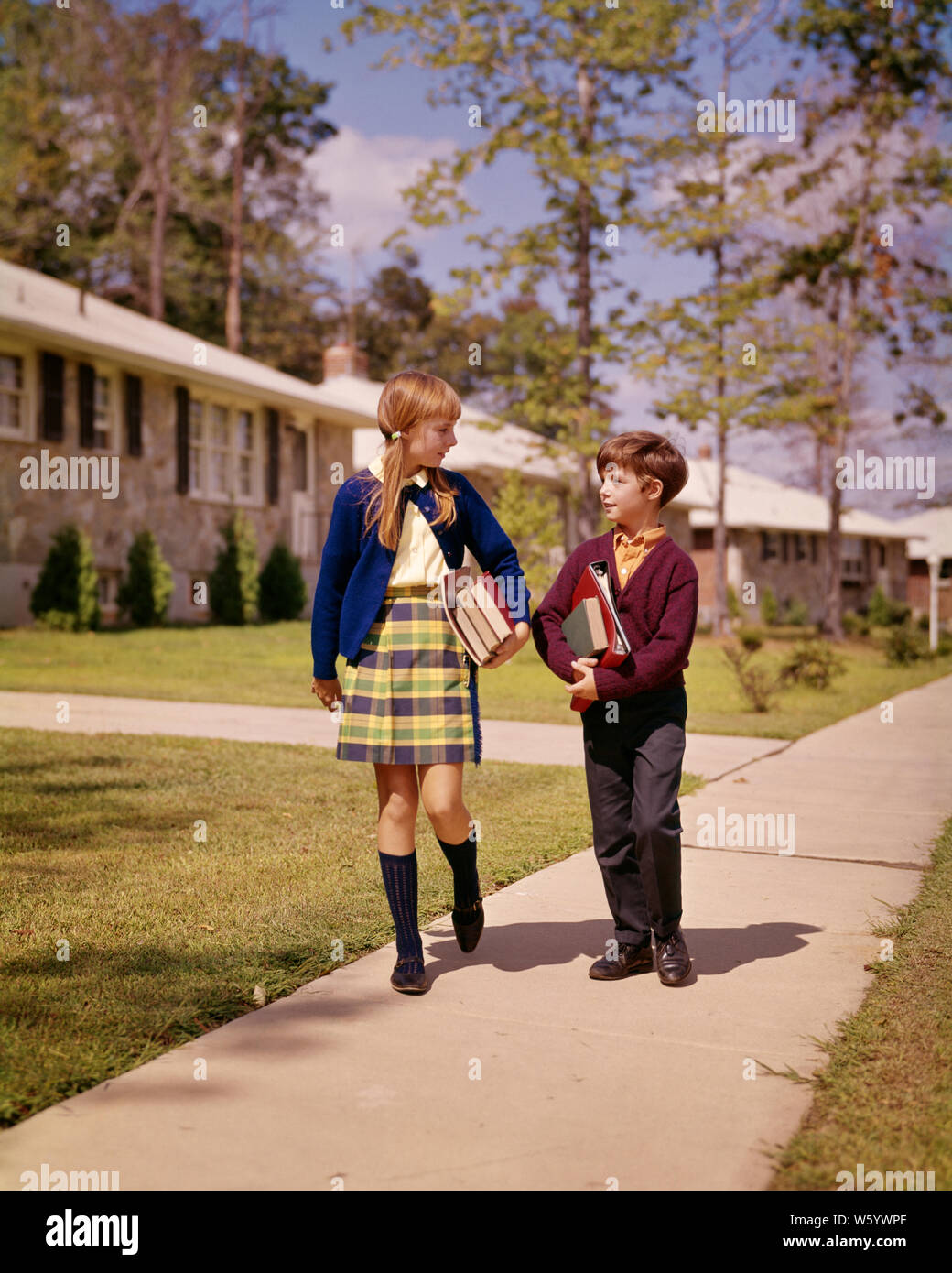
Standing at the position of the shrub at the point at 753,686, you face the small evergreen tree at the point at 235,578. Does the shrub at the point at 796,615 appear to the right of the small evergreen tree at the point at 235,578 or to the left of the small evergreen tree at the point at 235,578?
right

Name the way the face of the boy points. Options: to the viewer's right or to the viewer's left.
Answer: to the viewer's left

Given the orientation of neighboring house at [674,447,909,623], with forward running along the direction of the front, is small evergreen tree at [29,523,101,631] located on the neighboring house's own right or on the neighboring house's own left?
on the neighboring house's own right

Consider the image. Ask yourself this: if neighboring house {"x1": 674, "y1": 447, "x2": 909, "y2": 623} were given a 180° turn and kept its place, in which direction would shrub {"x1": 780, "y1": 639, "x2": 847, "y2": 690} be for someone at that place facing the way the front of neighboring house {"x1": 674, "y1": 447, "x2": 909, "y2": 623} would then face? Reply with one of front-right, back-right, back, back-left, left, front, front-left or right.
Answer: back-left

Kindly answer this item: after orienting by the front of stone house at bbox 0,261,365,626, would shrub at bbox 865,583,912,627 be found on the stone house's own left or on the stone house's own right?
on the stone house's own left

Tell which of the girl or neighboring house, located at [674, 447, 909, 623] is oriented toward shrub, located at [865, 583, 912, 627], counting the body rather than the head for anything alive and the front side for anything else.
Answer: the neighboring house

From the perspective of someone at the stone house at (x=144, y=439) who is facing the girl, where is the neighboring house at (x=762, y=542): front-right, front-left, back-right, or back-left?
back-left

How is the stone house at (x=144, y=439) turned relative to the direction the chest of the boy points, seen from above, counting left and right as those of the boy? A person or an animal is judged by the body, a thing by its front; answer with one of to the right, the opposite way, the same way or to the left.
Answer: to the left

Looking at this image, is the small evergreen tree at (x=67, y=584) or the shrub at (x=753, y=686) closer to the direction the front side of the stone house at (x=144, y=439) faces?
the shrub

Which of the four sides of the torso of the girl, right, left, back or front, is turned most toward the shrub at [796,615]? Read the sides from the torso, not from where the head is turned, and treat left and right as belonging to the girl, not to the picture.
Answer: back

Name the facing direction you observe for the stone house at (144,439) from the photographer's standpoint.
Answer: facing the viewer and to the right of the viewer

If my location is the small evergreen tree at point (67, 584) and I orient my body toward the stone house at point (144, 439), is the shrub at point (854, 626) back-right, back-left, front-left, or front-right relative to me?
front-right

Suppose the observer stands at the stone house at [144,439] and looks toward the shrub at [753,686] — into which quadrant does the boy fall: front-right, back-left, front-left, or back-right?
front-right

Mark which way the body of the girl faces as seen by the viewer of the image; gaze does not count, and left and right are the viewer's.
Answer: facing the viewer

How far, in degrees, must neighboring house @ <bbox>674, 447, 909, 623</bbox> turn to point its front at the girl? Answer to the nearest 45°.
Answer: approximately 45° to its right

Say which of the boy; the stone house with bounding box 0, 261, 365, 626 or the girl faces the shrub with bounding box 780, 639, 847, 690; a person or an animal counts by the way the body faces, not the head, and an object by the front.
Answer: the stone house

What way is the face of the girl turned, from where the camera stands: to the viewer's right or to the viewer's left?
to the viewer's right

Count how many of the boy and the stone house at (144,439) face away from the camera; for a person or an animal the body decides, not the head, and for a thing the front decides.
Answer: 0

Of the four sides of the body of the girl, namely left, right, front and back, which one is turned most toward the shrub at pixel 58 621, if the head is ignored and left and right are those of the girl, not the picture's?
back

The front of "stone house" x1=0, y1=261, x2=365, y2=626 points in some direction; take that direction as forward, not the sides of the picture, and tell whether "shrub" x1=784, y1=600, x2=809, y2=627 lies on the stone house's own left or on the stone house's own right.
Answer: on the stone house's own left
